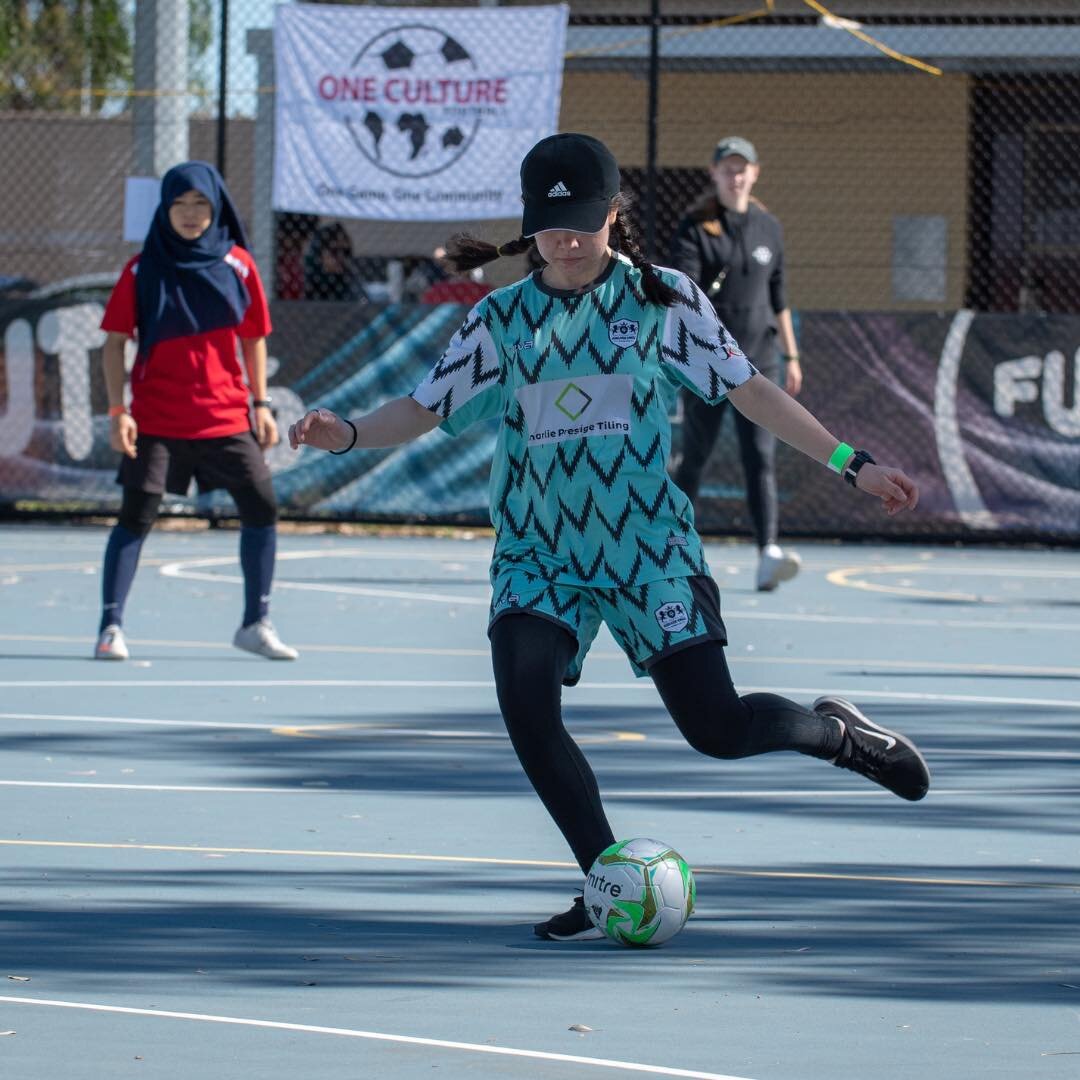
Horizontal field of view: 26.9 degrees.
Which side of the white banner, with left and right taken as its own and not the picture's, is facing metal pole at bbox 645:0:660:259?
left

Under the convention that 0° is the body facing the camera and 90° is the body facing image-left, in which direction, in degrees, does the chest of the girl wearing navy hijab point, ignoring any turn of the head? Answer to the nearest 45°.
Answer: approximately 0°

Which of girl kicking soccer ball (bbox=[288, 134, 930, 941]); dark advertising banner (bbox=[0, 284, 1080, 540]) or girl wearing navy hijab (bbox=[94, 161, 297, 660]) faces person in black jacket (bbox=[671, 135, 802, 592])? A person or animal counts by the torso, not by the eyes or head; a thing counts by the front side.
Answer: the dark advertising banner

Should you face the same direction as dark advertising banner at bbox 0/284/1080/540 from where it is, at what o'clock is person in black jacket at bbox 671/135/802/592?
The person in black jacket is roughly at 12 o'clock from the dark advertising banner.

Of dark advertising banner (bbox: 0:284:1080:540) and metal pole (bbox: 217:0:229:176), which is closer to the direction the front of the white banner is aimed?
the dark advertising banner

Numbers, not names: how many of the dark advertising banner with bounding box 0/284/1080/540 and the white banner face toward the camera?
2

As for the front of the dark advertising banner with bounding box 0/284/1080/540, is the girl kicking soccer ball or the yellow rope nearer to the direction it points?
the girl kicking soccer ball

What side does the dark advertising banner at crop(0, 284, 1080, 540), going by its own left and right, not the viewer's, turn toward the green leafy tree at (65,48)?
back

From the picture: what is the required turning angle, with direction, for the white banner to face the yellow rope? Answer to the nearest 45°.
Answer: approximately 135° to its left

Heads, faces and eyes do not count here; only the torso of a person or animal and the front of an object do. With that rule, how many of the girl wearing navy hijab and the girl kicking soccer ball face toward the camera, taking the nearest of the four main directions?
2

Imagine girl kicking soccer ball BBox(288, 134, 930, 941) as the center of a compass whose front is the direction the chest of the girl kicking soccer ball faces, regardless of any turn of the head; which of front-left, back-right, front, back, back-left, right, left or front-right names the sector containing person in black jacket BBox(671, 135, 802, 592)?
back
